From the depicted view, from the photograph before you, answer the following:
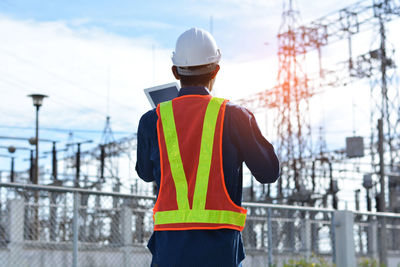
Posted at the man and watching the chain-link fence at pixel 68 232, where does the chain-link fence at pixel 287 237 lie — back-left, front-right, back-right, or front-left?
front-right

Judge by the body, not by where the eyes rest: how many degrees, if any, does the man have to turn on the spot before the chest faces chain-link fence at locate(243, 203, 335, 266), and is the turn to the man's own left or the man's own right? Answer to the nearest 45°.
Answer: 0° — they already face it

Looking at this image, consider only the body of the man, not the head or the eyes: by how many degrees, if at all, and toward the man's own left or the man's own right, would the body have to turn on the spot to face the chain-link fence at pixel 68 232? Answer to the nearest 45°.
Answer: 0° — they already face it

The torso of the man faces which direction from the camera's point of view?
away from the camera

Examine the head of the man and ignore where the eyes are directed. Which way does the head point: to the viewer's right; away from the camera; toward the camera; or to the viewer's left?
away from the camera

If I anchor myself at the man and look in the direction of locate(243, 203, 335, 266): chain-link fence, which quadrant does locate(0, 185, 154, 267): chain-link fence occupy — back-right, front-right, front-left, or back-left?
front-left
